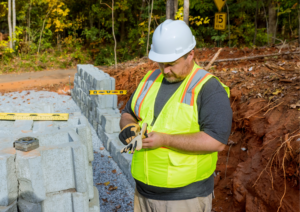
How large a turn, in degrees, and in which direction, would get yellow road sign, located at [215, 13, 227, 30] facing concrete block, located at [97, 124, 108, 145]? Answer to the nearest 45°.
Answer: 0° — it already faces it

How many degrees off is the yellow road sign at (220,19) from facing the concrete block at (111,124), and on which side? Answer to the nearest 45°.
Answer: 0° — it already faces it

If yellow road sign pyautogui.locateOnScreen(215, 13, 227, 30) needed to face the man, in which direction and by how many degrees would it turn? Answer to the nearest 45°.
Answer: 0° — it already faces them

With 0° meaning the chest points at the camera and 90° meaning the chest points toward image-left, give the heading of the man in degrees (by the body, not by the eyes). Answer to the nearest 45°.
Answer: approximately 45°

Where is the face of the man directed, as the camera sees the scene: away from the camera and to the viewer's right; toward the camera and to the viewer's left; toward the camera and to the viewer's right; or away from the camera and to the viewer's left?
toward the camera and to the viewer's left

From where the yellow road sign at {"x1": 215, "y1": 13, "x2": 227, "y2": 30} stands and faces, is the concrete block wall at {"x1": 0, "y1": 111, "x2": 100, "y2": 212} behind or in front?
in front

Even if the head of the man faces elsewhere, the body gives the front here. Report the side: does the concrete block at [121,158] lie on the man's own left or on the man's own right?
on the man's own right

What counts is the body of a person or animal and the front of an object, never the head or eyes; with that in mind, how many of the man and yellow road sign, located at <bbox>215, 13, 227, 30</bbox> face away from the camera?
0

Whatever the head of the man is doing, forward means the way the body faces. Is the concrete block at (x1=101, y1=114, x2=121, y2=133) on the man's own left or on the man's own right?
on the man's own right

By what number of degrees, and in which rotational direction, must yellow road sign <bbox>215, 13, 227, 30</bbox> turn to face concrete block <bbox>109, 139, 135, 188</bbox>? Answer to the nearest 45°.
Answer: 0° — it already faces it

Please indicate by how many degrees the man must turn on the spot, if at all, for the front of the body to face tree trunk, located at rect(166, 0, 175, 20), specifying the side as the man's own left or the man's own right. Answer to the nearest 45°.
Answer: approximately 135° to the man's own right

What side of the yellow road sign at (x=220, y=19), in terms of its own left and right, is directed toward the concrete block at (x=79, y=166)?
front

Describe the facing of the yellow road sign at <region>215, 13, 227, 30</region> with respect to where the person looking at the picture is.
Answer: facing the viewer
